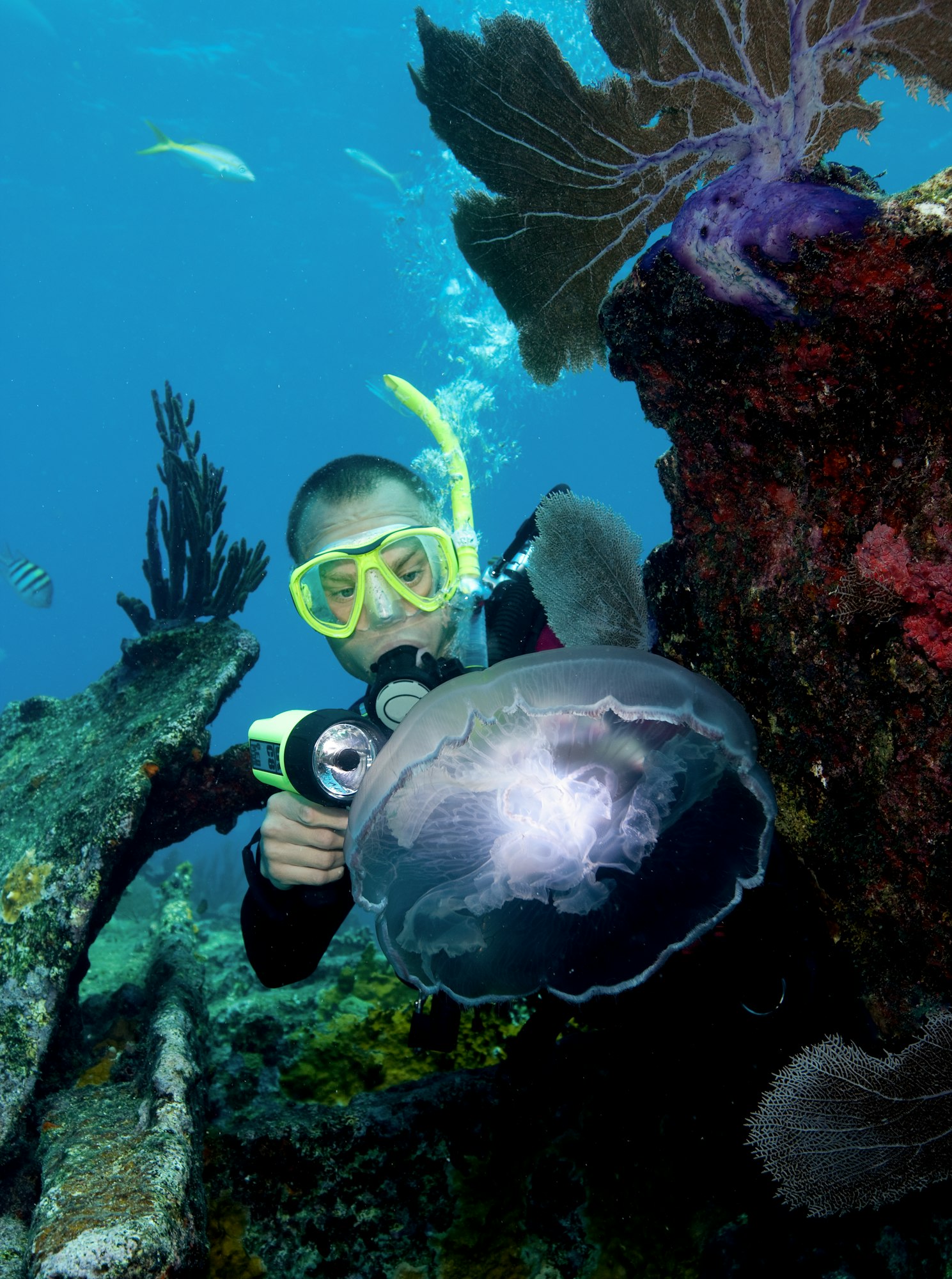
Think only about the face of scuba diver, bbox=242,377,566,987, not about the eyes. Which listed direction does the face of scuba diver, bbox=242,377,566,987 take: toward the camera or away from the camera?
toward the camera

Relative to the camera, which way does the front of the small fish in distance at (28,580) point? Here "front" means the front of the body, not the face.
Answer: to the viewer's right

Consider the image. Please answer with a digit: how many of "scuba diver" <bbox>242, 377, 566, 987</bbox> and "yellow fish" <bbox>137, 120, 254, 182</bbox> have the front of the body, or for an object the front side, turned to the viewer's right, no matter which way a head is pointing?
1

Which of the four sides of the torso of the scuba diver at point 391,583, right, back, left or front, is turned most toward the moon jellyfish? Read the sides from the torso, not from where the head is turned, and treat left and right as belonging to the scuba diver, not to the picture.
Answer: front

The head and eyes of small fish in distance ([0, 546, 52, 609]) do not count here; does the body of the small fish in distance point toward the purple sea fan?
no

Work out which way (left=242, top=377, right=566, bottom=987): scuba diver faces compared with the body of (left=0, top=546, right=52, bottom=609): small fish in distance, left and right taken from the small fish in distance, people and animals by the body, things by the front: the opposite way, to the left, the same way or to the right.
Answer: to the right

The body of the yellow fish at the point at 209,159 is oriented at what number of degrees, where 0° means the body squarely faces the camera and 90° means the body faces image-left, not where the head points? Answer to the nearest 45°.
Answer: approximately 270°

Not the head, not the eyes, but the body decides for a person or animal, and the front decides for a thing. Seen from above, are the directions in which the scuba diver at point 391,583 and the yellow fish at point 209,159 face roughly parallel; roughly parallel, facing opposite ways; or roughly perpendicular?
roughly perpendicular

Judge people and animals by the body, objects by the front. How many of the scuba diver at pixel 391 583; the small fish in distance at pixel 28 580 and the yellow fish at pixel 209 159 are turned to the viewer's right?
2

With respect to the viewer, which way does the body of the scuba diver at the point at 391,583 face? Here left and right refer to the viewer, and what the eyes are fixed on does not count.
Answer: facing the viewer
